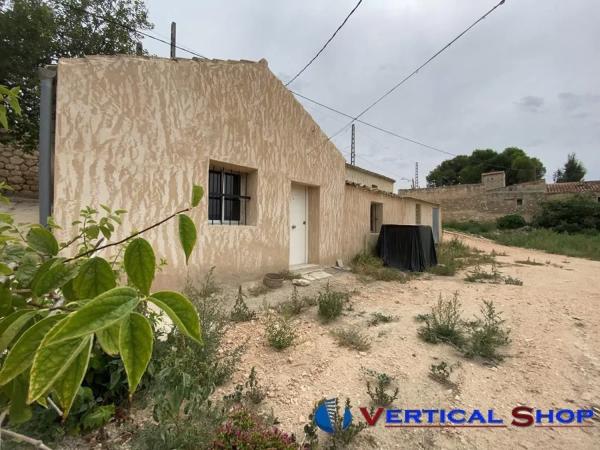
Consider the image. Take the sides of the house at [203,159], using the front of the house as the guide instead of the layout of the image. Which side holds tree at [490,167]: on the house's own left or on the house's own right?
on the house's own left

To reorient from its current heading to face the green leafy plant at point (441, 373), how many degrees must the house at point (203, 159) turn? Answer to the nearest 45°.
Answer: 0° — it already faces it

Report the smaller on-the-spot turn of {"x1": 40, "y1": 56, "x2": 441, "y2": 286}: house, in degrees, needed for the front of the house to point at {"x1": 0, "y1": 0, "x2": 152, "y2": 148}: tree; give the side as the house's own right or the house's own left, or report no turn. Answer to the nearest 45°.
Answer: approximately 180°

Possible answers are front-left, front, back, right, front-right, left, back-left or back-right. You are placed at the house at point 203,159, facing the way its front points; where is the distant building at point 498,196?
left

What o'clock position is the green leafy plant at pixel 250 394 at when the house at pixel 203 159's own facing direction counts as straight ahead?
The green leafy plant is roughly at 1 o'clock from the house.

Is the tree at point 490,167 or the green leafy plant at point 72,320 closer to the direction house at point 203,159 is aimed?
the green leafy plant

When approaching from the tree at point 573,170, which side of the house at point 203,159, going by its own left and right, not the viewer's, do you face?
left

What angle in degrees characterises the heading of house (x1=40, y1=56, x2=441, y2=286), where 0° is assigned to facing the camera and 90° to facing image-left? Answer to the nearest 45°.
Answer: approximately 315°
